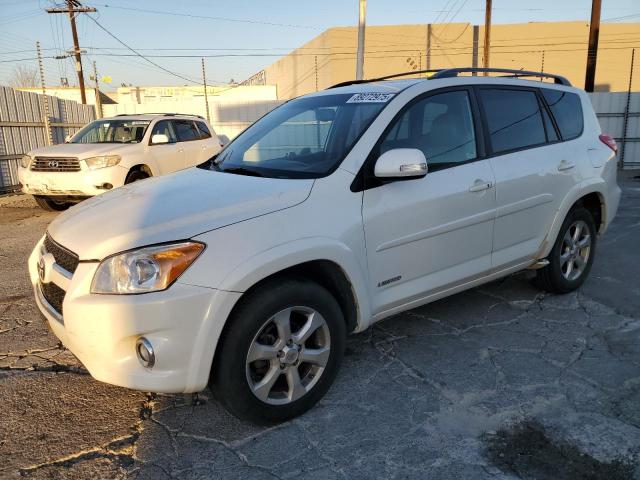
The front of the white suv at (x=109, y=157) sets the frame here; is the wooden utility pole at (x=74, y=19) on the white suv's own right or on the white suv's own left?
on the white suv's own right

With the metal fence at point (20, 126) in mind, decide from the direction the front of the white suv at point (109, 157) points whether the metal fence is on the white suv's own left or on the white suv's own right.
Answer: on the white suv's own right

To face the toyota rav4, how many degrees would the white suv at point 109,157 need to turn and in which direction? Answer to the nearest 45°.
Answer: approximately 45° to its left

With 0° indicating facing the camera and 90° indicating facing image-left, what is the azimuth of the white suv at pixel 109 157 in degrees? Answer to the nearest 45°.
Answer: approximately 45°

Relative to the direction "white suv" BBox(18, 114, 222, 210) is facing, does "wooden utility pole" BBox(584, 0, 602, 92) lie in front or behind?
behind

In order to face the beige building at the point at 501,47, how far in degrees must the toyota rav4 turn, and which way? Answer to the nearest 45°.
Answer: approximately 135° to its right

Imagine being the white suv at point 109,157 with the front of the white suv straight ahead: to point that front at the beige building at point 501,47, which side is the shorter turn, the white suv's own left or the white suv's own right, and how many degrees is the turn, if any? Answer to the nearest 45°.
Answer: approximately 180°

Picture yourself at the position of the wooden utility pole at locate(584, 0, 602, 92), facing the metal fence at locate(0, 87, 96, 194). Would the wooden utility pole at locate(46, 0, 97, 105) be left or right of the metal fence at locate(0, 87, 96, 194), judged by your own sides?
right

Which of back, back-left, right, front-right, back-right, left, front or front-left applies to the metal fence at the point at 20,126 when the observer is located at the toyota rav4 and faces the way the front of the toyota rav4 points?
right

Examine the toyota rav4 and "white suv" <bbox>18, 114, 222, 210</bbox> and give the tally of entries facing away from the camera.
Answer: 0

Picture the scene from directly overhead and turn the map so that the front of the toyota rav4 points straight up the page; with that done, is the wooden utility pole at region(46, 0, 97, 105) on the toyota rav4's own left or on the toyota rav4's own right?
on the toyota rav4's own right

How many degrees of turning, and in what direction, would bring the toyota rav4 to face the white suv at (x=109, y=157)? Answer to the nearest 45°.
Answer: approximately 90° to its right

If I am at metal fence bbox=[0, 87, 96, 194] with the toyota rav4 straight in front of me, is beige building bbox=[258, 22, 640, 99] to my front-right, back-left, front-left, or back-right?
back-left

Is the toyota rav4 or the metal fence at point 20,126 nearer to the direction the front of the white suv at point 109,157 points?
the toyota rav4

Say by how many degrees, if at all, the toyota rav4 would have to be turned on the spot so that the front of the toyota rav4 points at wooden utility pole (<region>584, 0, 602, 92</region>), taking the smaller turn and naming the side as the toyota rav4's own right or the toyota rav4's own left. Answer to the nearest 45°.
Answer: approximately 180°

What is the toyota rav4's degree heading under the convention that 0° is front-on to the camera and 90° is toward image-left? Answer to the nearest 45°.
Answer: approximately 45°
